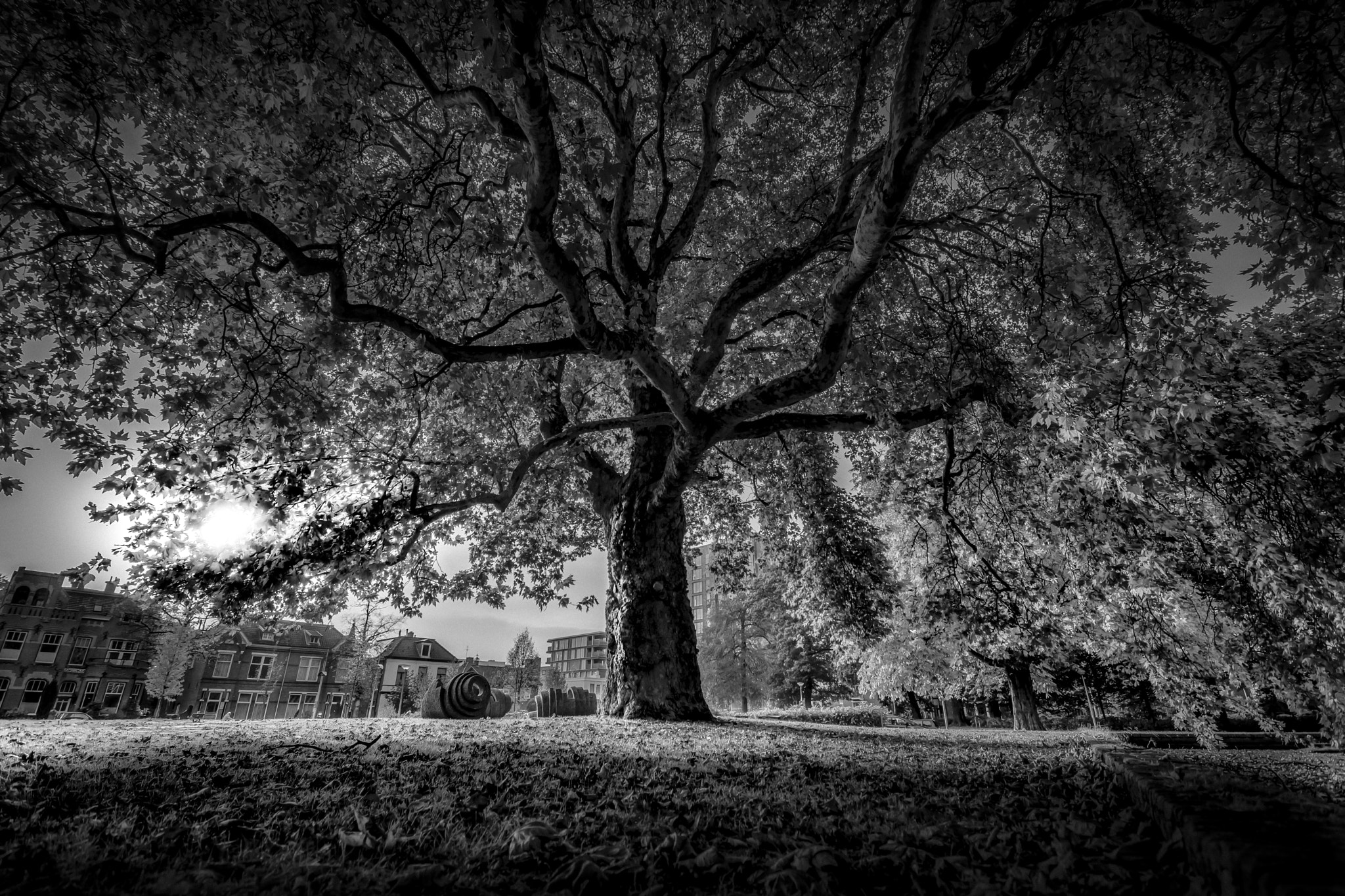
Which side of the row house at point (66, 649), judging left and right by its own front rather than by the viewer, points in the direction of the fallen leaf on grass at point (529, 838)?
front

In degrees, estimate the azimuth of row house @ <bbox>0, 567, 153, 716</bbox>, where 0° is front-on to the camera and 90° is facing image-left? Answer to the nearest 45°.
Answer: approximately 0°

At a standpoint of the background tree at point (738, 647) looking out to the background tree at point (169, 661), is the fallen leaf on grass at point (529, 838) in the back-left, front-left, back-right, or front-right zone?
front-left

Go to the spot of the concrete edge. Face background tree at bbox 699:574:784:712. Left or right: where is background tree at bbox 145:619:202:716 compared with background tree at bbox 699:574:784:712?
left

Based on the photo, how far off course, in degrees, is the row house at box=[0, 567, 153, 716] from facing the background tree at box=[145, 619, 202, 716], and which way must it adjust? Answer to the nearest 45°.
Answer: approximately 90° to its left

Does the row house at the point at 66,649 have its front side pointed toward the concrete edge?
yes

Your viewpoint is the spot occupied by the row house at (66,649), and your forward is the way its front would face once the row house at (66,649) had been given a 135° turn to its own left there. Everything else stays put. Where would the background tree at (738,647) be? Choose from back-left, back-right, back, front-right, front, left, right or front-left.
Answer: right

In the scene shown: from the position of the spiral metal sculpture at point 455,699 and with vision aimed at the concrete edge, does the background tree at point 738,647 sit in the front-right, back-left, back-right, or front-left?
back-left
